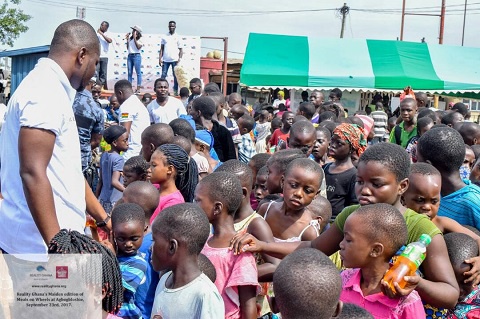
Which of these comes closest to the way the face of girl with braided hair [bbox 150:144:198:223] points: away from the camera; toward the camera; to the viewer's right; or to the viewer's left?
to the viewer's left

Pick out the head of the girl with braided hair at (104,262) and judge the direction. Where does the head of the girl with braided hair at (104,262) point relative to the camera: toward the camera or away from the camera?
away from the camera

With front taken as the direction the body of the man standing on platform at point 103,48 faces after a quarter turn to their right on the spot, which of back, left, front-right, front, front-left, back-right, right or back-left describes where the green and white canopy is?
back-left

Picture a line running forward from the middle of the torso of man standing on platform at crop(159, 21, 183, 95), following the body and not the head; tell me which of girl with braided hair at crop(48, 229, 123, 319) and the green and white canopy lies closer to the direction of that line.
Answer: the girl with braided hair

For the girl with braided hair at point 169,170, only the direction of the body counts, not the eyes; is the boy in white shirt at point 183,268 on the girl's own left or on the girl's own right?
on the girl's own left

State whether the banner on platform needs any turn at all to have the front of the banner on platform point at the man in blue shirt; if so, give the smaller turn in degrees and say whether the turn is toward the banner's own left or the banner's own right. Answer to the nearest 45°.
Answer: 0° — it already faces them
